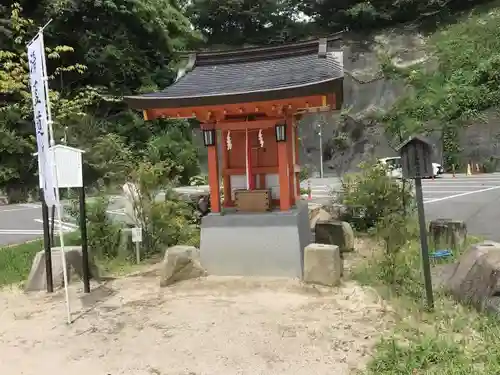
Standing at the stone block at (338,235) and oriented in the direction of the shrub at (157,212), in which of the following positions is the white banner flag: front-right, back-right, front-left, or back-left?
front-left

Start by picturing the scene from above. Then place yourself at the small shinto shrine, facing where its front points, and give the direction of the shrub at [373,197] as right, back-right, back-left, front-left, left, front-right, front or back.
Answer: back-left

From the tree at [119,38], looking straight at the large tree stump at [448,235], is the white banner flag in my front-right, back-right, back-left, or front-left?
front-right

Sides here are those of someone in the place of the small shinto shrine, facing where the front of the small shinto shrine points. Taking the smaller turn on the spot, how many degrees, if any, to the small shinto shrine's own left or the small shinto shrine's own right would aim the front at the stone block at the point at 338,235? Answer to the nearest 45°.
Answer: approximately 135° to the small shinto shrine's own left

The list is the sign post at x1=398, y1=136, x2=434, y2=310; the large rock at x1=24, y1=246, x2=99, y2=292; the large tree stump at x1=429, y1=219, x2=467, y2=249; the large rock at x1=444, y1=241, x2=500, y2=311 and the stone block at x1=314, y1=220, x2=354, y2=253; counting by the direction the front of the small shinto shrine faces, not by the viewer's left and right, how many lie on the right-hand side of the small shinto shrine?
1

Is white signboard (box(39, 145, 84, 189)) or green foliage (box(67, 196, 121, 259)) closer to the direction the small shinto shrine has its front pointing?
the white signboard

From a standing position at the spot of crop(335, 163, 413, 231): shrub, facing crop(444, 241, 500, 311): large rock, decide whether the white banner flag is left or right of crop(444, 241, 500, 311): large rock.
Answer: right

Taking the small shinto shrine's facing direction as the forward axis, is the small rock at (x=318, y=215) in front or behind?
behind

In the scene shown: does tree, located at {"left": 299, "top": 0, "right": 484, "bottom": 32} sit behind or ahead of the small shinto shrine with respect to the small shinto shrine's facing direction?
behind

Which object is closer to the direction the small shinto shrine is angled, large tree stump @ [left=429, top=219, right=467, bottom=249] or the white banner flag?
the white banner flag

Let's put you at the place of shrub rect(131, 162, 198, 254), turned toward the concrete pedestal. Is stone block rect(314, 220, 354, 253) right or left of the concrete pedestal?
left

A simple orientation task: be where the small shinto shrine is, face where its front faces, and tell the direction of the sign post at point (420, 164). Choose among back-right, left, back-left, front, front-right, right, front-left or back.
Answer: front-left

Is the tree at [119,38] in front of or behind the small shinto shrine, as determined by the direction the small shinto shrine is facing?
behind

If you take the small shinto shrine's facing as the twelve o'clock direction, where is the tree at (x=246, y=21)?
The tree is roughly at 6 o'clock from the small shinto shrine.

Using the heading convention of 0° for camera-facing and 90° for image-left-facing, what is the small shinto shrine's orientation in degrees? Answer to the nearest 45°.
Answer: approximately 0°
